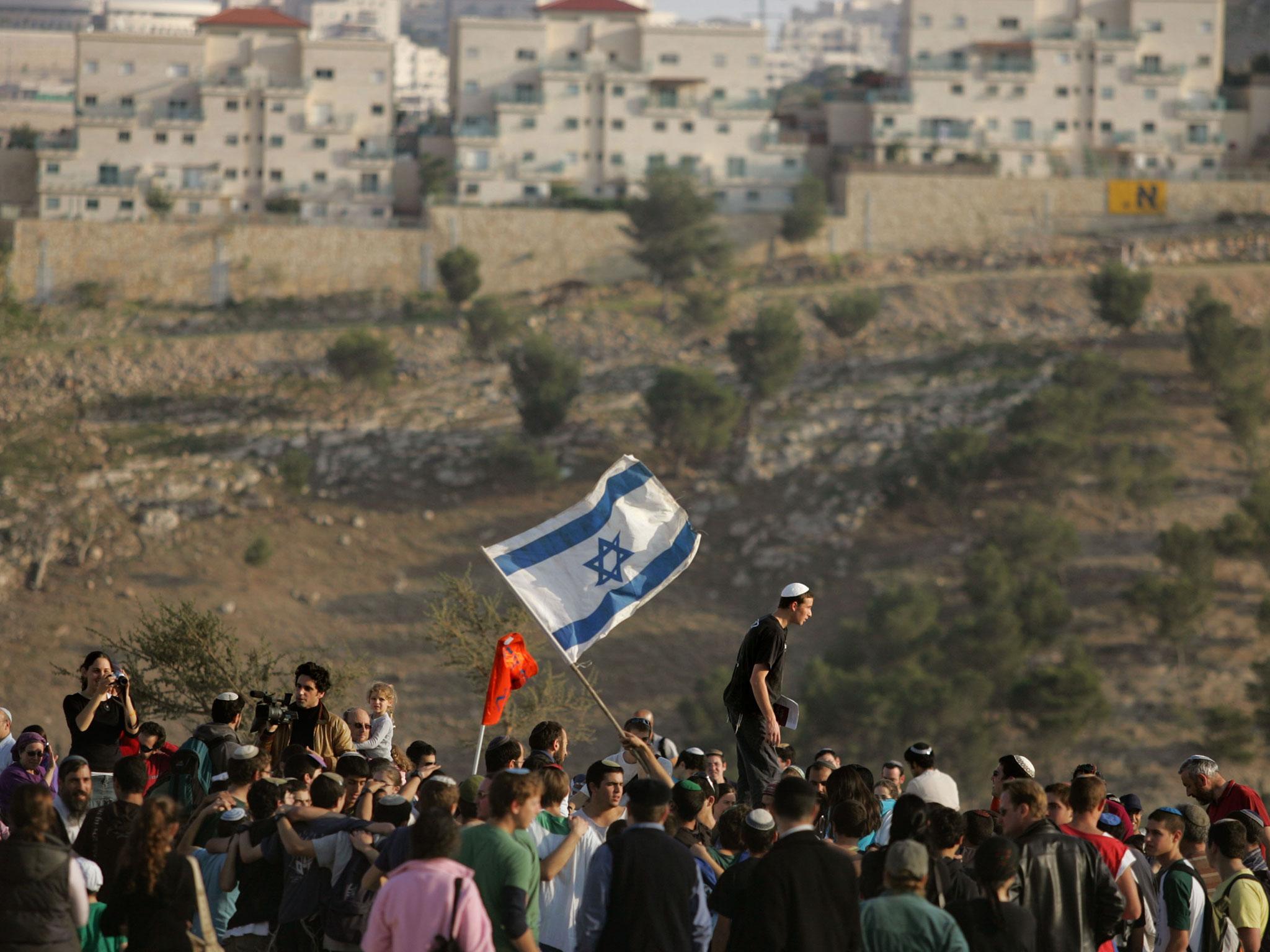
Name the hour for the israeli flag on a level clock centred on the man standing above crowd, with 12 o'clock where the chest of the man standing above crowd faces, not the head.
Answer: The israeli flag is roughly at 7 o'clock from the man standing above crowd.

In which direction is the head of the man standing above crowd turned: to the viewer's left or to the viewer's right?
to the viewer's right

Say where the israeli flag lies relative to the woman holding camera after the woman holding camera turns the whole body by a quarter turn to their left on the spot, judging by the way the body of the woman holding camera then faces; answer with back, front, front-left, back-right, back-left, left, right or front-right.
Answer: front-right

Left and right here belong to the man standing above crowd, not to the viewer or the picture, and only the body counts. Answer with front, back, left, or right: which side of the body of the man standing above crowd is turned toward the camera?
right

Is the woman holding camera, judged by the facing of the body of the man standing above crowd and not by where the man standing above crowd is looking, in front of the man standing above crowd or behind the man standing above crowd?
behind

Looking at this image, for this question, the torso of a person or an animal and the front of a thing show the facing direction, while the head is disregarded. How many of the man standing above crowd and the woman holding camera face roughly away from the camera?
0
